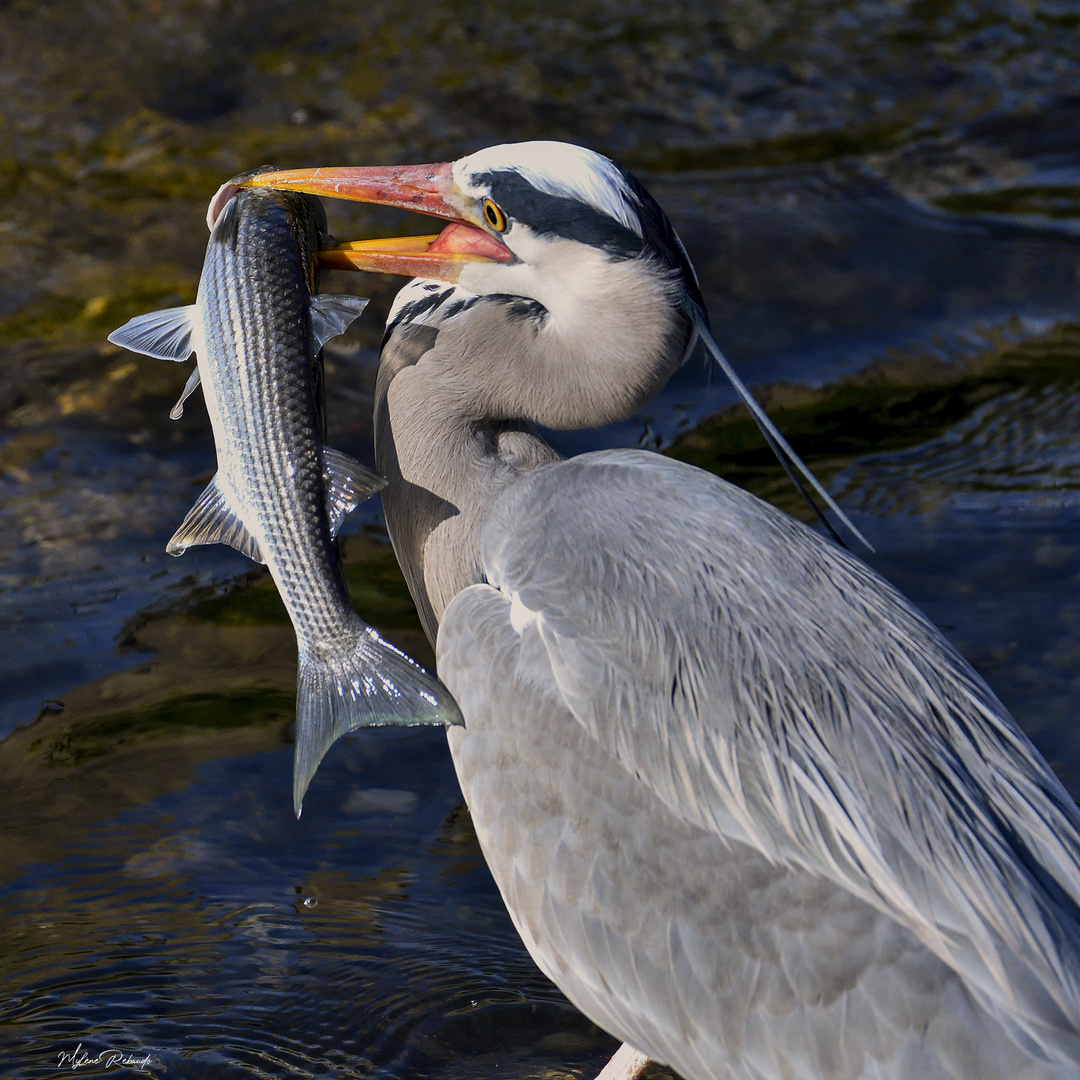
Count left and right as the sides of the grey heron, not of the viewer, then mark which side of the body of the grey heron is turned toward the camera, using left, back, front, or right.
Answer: left
